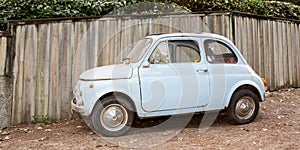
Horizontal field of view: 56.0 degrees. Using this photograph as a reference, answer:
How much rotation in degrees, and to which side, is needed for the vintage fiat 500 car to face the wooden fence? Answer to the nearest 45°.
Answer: approximately 45° to its right

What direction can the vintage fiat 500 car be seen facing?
to the viewer's left

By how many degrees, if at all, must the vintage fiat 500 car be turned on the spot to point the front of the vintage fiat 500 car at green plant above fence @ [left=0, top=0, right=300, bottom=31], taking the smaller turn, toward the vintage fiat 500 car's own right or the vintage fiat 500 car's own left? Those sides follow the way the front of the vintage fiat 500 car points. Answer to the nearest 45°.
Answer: approximately 45° to the vintage fiat 500 car's own right
